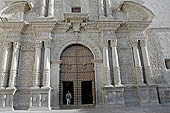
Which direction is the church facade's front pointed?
toward the camera
